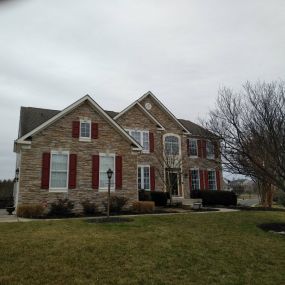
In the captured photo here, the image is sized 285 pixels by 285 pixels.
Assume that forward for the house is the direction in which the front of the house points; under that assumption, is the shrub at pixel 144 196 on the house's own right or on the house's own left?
on the house's own left

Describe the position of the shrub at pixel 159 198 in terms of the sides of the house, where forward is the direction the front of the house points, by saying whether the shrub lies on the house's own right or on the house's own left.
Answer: on the house's own left

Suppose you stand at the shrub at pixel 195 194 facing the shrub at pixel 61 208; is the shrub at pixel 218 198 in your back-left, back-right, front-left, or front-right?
back-left

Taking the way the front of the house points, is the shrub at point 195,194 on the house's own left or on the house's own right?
on the house's own left

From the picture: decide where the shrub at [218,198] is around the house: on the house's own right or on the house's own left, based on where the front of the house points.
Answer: on the house's own left

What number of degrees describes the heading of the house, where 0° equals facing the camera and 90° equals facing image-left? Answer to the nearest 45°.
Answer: approximately 315°
